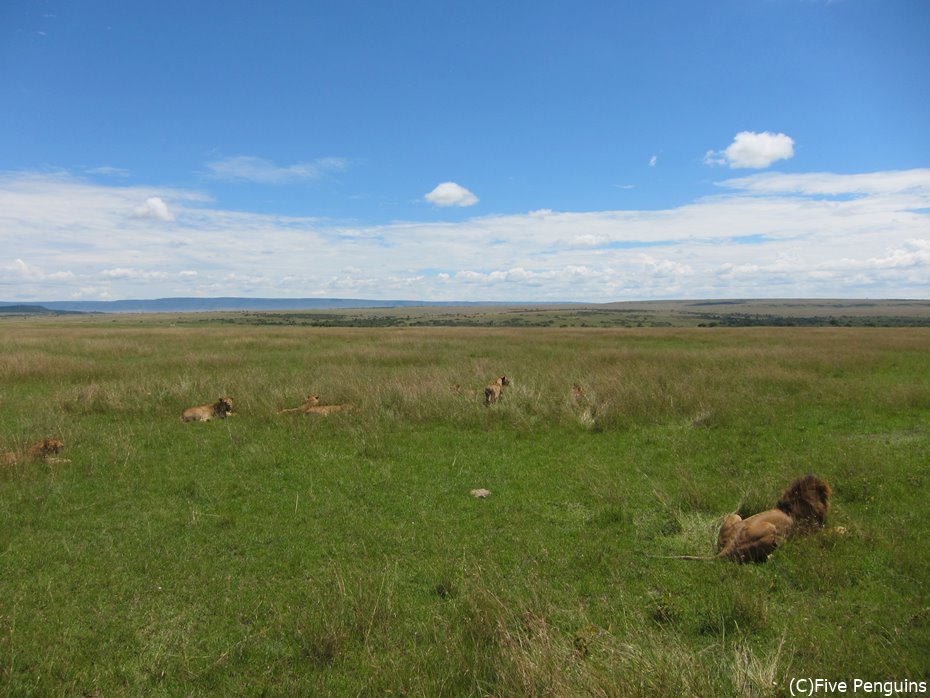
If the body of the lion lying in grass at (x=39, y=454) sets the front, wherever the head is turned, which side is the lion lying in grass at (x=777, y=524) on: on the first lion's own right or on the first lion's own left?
on the first lion's own right

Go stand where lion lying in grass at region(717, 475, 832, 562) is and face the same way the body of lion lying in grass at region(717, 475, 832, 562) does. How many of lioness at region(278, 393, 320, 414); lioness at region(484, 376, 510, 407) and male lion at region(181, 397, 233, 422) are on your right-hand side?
0

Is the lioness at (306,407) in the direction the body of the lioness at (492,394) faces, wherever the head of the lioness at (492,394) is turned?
no

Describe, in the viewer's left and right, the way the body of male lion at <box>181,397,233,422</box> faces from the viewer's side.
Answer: facing to the right of the viewer

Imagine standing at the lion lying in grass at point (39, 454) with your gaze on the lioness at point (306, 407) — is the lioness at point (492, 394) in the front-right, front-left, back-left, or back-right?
front-right

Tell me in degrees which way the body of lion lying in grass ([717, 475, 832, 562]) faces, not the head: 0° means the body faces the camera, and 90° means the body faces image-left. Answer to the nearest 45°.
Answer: approximately 225°

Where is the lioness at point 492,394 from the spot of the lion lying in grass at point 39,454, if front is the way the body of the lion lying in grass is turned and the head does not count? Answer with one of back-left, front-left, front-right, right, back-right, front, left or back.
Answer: front

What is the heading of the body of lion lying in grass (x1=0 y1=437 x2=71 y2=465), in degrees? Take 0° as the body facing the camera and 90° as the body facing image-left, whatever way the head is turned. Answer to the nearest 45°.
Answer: approximately 270°

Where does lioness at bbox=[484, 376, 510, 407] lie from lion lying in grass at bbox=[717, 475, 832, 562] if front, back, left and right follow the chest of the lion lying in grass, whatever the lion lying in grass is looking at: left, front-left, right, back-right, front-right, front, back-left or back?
left
